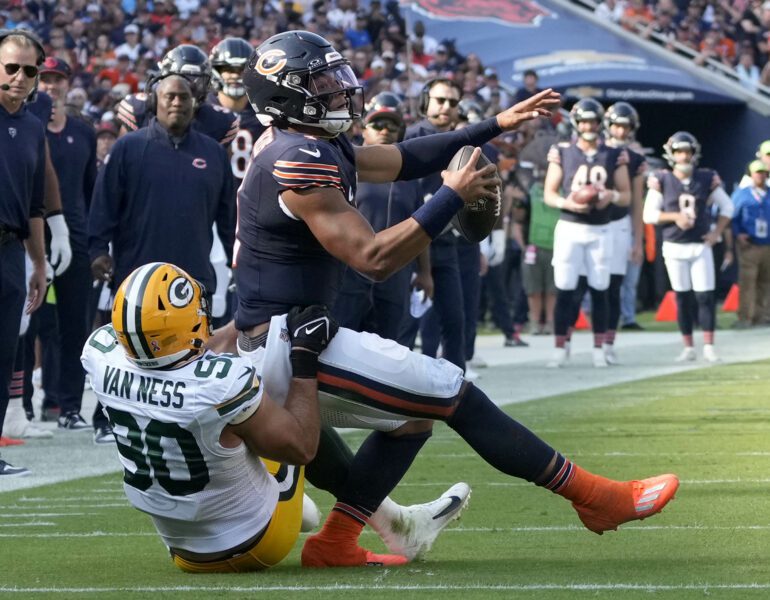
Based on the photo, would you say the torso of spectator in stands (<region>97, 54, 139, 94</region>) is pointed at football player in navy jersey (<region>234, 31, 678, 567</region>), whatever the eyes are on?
yes

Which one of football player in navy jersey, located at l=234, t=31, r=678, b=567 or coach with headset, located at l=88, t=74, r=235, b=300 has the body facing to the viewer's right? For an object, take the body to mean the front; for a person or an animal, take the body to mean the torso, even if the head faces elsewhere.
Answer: the football player in navy jersey

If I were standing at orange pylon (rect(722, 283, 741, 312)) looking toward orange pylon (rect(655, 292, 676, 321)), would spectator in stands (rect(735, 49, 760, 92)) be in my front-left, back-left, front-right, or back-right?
back-right

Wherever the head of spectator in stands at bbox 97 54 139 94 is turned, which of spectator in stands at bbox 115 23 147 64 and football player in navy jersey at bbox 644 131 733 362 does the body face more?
the football player in navy jersey

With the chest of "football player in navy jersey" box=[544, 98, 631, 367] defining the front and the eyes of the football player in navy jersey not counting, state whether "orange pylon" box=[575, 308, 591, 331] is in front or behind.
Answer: behind

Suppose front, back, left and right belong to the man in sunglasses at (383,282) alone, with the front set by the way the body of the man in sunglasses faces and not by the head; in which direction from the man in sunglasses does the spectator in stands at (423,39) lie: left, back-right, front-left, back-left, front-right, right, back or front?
back

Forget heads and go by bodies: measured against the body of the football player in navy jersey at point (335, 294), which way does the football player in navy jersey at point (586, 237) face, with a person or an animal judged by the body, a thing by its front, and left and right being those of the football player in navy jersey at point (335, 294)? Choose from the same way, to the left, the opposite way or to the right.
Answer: to the right

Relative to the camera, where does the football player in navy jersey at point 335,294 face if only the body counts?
to the viewer's right

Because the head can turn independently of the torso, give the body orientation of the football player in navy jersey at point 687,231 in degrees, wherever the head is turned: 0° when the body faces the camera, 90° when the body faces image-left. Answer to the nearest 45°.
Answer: approximately 0°

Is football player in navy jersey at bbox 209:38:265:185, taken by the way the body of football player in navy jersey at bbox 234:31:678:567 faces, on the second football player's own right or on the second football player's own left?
on the second football player's own left
